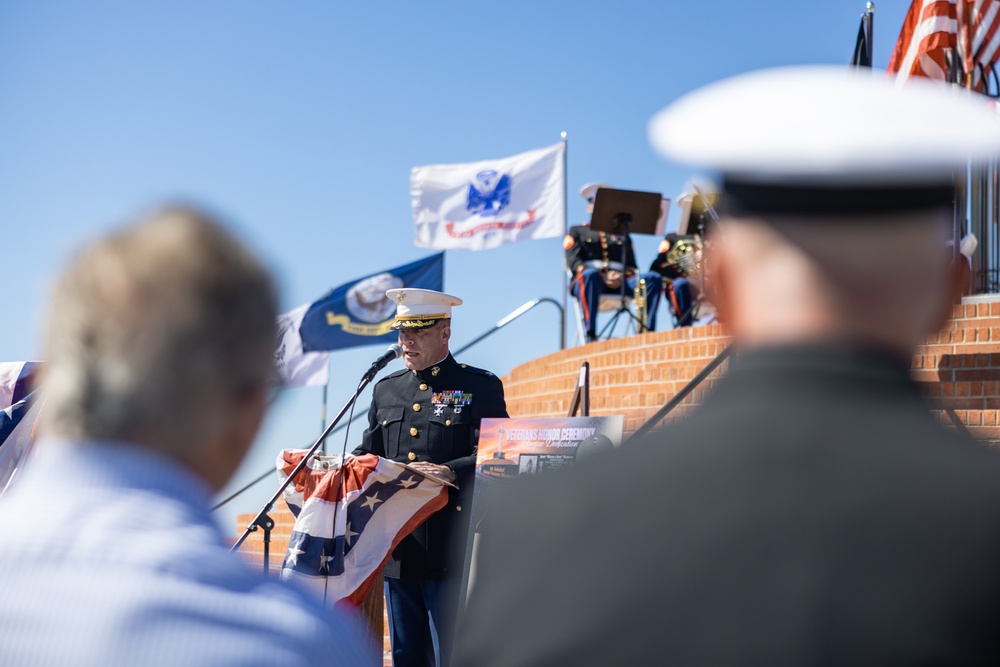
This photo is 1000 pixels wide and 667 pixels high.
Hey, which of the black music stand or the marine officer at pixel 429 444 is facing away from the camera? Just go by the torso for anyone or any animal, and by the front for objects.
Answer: the black music stand

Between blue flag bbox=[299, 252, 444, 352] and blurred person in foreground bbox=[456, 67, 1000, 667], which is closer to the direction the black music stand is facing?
the blue flag

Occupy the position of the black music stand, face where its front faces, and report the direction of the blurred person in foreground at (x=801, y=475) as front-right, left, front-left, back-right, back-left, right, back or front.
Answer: back

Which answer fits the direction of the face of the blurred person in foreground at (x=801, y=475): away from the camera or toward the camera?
away from the camera

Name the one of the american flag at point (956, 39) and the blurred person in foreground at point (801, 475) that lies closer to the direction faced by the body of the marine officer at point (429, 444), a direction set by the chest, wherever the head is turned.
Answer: the blurred person in foreground

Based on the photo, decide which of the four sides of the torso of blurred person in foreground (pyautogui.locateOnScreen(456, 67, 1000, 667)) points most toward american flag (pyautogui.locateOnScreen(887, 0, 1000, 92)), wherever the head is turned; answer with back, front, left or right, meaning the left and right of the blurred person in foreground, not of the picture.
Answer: front

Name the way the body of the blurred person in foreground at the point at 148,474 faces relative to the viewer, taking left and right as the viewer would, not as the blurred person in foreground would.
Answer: facing away from the viewer and to the right of the viewer

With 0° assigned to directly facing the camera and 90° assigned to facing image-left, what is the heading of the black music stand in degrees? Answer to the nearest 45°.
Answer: approximately 180°

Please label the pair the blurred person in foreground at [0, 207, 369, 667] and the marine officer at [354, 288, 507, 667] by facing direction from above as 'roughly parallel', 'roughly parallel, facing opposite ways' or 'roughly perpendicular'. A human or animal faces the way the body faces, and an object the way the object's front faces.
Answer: roughly parallel, facing opposite ways

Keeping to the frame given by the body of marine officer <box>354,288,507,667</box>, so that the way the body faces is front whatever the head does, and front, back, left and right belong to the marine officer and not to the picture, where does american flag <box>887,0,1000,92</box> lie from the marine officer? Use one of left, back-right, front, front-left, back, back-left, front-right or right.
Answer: back

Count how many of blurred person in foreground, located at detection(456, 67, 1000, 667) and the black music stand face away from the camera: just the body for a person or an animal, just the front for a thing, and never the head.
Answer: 2

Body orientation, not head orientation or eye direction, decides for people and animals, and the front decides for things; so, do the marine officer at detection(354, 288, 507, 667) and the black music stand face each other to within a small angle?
no

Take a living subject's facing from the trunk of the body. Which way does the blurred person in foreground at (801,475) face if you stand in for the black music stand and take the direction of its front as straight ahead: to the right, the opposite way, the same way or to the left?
the same way

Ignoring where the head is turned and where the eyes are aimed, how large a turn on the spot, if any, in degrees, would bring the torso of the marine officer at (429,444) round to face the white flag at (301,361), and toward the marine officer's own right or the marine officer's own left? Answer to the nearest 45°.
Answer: approximately 135° to the marine officer's own right

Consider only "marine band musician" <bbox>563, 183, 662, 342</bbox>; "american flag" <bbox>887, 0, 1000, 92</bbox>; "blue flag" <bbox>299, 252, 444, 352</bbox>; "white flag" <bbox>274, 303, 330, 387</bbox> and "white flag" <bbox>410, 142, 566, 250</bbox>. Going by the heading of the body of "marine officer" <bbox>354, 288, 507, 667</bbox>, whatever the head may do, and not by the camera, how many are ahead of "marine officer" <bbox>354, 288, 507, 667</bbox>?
0

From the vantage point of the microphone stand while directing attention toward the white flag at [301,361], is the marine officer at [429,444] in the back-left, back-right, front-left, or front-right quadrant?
front-right

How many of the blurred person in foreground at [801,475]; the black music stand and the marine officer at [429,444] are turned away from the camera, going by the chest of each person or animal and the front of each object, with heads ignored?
2

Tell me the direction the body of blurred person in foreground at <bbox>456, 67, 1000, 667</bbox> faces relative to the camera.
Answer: away from the camera

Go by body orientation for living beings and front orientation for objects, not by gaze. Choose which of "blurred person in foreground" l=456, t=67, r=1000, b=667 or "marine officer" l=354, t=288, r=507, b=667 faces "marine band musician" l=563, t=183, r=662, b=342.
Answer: the blurred person in foreground

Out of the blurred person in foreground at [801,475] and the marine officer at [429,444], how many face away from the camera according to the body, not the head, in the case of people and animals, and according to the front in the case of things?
1

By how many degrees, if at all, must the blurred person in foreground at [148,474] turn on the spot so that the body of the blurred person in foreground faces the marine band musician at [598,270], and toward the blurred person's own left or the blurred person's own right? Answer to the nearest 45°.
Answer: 0° — they already face them

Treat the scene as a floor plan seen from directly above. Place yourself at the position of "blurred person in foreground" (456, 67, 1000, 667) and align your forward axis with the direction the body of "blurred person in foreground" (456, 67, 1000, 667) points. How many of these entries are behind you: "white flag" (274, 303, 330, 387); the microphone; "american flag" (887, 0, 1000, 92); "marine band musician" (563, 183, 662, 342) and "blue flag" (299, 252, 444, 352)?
0

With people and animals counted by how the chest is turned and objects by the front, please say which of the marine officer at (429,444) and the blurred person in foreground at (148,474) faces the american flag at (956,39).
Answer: the blurred person in foreground
